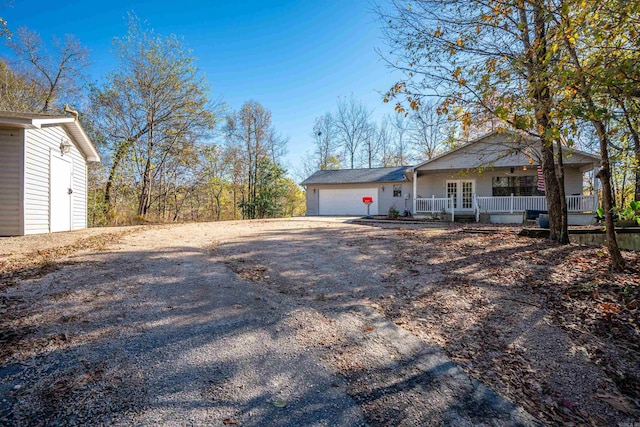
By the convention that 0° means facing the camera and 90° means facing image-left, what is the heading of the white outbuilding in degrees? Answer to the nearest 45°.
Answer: approximately 315°

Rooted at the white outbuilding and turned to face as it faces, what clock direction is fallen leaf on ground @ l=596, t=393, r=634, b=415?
The fallen leaf on ground is roughly at 1 o'clock from the white outbuilding.

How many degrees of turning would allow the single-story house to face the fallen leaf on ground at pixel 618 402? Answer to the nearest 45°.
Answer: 0° — it already faces it

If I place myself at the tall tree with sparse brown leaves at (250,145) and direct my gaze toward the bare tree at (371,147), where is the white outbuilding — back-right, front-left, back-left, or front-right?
back-right

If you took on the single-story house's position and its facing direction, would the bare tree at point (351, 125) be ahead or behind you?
behind

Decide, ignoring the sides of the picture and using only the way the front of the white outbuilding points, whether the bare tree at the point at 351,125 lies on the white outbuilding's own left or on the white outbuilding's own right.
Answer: on the white outbuilding's own left

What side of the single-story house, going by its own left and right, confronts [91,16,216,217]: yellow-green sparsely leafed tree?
right

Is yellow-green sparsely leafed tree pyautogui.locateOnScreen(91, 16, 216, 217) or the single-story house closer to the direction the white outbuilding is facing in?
the single-story house

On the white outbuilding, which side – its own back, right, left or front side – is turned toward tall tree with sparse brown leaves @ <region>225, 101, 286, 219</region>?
left

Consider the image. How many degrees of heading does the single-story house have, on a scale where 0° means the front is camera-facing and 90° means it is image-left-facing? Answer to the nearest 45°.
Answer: approximately 0°

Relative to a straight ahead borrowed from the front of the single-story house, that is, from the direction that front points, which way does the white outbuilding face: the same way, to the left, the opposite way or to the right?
to the left

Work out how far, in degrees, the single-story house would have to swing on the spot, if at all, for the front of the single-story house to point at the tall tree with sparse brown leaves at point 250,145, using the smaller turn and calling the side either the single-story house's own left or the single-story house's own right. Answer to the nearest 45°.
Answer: approximately 90° to the single-story house's own right

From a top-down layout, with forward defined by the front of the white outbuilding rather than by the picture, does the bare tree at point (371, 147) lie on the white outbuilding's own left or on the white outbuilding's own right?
on the white outbuilding's own left

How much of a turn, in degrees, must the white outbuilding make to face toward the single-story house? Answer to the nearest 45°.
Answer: approximately 45° to its left

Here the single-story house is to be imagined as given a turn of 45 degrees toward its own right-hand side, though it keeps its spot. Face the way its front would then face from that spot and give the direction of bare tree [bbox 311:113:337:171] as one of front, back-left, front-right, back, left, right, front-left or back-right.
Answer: right
